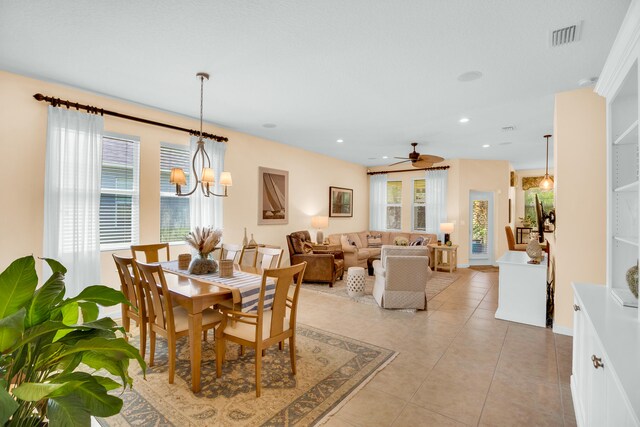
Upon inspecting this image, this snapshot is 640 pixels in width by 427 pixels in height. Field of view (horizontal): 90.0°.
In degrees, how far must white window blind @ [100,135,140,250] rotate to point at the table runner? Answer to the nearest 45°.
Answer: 0° — it already faces it

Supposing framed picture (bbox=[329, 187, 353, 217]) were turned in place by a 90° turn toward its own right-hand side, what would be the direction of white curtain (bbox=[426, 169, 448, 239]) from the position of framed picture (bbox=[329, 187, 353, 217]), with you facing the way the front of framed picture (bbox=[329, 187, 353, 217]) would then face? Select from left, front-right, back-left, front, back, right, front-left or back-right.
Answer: back-left

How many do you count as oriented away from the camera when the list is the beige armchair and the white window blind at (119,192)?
1

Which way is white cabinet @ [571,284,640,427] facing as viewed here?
to the viewer's left

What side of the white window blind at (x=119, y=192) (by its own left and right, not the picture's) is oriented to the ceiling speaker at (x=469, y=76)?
front

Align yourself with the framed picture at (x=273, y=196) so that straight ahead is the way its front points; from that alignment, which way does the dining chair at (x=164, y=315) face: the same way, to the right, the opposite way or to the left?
to the left

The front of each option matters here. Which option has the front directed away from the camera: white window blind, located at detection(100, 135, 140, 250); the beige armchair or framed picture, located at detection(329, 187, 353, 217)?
the beige armchair

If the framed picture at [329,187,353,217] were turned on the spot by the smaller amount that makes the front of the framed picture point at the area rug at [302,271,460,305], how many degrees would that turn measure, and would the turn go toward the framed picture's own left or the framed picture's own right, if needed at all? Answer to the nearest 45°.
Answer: approximately 45° to the framed picture's own right

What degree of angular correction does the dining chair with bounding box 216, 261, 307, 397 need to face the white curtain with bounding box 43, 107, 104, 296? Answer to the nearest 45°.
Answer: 0° — it already faces it

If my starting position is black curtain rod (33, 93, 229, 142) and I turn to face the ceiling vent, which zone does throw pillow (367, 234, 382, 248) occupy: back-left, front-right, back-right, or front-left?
front-left

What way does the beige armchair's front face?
away from the camera

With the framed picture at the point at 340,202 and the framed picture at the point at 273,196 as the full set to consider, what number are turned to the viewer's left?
0

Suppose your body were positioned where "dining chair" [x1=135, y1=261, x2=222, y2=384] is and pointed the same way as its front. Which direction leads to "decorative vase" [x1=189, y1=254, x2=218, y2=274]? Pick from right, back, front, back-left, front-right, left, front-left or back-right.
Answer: front

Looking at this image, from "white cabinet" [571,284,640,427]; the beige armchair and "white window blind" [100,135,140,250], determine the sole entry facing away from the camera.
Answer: the beige armchair

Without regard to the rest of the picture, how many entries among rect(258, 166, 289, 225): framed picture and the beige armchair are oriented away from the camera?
1

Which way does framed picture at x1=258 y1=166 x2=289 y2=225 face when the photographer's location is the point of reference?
facing the viewer and to the right of the viewer

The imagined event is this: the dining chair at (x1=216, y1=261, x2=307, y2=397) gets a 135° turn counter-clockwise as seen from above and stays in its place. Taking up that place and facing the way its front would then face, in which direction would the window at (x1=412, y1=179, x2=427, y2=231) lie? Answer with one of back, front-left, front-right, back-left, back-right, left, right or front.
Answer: back-left

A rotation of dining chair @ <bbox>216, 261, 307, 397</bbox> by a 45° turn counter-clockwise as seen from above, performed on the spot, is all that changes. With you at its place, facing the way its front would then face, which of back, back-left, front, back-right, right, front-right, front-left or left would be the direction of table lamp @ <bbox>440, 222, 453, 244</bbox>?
back-right

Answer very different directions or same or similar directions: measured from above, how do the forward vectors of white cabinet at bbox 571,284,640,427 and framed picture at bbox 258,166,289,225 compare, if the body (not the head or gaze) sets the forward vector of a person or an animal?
very different directions

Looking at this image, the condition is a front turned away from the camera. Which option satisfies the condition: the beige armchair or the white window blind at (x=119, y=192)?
the beige armchair

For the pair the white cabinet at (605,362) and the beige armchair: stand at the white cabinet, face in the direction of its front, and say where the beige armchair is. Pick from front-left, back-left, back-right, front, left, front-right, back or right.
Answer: front-right
